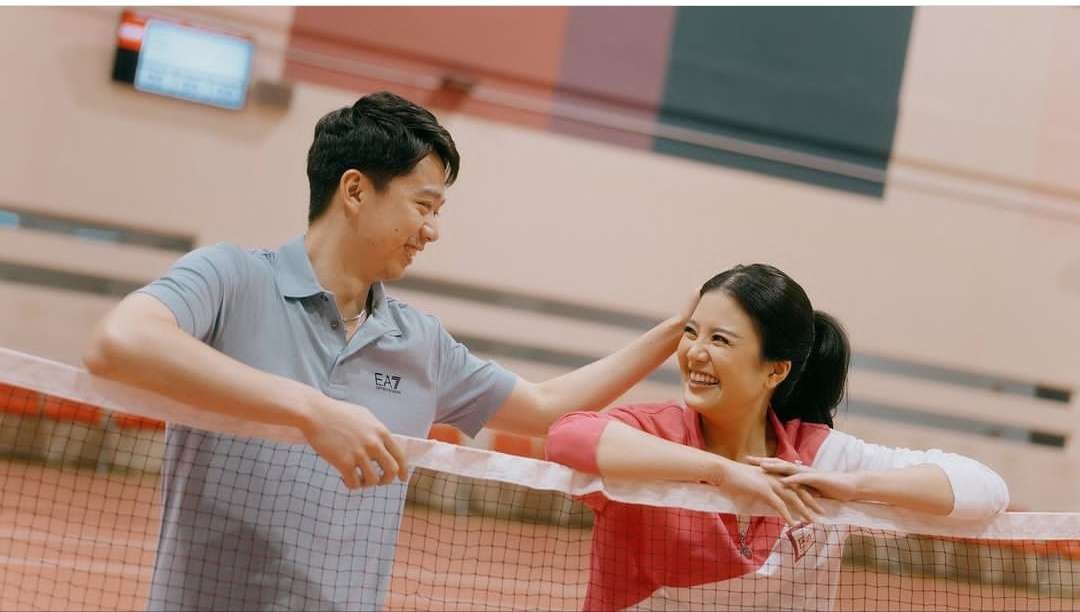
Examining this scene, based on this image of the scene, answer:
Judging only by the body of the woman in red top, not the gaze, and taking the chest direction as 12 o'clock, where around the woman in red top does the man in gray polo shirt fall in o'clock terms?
The man in gray polo shirt is roughly at 2 o'clock from the woman in red top.

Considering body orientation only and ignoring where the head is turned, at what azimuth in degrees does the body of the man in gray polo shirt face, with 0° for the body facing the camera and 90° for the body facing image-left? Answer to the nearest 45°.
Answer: approximately 315°

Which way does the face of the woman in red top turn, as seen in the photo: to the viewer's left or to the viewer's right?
to the viewer's left

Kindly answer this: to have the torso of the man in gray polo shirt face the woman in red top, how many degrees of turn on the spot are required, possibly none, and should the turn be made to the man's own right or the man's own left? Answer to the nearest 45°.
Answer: approximately 45° to the man's own left

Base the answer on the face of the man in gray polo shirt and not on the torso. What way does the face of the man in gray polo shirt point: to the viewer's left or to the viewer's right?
to the viewer's right
